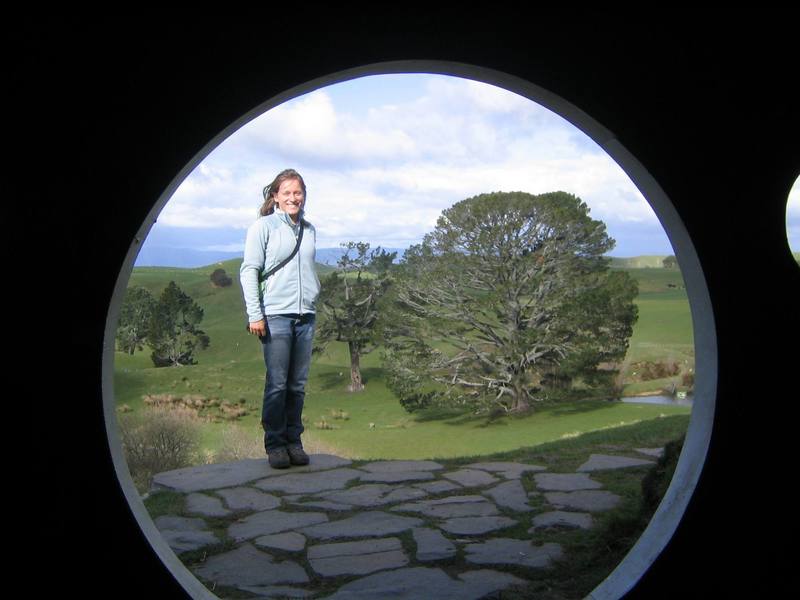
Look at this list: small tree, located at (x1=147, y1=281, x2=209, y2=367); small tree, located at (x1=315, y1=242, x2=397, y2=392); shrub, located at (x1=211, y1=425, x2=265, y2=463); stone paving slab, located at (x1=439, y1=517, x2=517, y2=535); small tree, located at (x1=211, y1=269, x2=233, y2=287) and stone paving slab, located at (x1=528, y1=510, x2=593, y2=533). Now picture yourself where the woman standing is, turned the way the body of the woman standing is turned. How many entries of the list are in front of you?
2

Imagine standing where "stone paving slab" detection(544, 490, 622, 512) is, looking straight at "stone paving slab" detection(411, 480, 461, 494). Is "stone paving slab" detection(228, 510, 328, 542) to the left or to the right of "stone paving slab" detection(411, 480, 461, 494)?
left

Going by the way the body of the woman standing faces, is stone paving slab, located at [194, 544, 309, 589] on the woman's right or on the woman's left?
on the woman's right

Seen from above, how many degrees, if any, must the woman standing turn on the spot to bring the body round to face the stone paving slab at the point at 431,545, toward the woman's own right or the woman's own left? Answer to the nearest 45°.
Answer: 0° — they already face it

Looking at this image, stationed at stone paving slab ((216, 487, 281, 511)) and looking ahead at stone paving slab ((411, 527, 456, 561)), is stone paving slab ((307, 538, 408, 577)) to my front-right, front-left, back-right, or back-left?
front-right

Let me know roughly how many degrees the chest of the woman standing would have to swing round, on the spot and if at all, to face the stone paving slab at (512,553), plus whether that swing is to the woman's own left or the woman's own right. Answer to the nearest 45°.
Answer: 0° — they already face it

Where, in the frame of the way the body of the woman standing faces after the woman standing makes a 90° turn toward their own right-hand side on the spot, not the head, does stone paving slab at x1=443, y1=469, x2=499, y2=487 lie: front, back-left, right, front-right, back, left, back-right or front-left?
back-left

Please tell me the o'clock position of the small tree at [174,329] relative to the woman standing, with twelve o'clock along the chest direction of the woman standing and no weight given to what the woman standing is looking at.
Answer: The small tree is roughly at 7 o'clock from the woman standing.

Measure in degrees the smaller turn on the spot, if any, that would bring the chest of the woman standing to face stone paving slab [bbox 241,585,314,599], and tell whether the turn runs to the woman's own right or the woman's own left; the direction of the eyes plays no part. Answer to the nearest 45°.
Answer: approximately 45° to the woman's own right

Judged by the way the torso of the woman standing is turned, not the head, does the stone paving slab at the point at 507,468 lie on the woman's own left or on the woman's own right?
on the woman's own left

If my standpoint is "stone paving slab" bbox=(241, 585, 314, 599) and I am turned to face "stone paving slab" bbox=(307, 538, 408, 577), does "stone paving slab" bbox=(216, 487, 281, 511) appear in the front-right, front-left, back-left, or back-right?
front-left

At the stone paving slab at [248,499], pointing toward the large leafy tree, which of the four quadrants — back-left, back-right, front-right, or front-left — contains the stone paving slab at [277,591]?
back-right

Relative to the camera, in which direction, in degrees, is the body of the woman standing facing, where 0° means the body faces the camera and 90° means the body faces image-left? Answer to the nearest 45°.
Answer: approximately 315°
